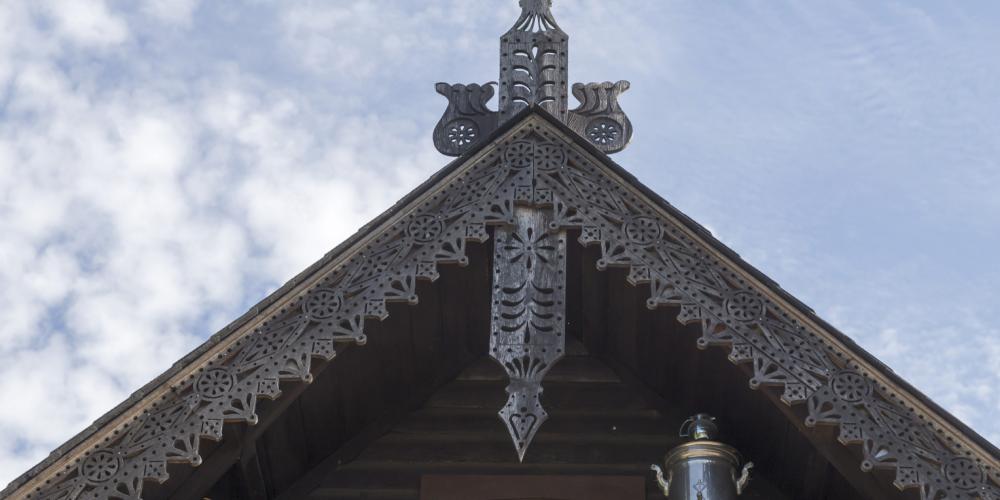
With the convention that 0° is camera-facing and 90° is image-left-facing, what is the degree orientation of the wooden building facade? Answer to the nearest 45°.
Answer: approximately 0°
